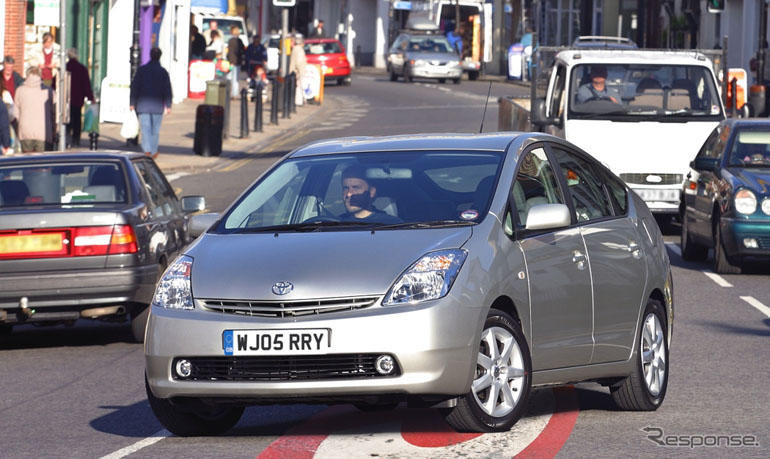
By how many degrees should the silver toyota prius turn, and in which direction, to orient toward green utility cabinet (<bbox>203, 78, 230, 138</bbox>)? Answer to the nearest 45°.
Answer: approximately 135° to its right

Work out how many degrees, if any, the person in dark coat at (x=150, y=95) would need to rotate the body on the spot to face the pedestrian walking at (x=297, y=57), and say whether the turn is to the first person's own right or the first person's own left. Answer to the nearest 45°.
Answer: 0° — they already face them

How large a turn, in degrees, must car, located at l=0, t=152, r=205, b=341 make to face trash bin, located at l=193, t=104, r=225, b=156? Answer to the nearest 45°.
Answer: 0° — it already faces it

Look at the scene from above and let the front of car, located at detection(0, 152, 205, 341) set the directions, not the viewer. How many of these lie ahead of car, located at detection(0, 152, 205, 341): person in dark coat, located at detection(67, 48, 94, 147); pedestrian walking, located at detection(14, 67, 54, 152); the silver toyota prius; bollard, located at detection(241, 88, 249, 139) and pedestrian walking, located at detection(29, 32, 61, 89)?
4

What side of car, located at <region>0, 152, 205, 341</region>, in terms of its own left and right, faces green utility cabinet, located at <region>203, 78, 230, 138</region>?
front

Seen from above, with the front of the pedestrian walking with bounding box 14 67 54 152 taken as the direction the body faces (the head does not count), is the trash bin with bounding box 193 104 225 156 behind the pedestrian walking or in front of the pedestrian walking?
in front

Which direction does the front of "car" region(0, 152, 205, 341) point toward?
away from the camera

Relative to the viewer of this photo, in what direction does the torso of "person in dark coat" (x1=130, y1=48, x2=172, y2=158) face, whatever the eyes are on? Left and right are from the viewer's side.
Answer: facing away from the viewer

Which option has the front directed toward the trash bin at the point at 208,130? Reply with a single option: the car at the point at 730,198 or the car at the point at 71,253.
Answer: the car at the point at 71,253
